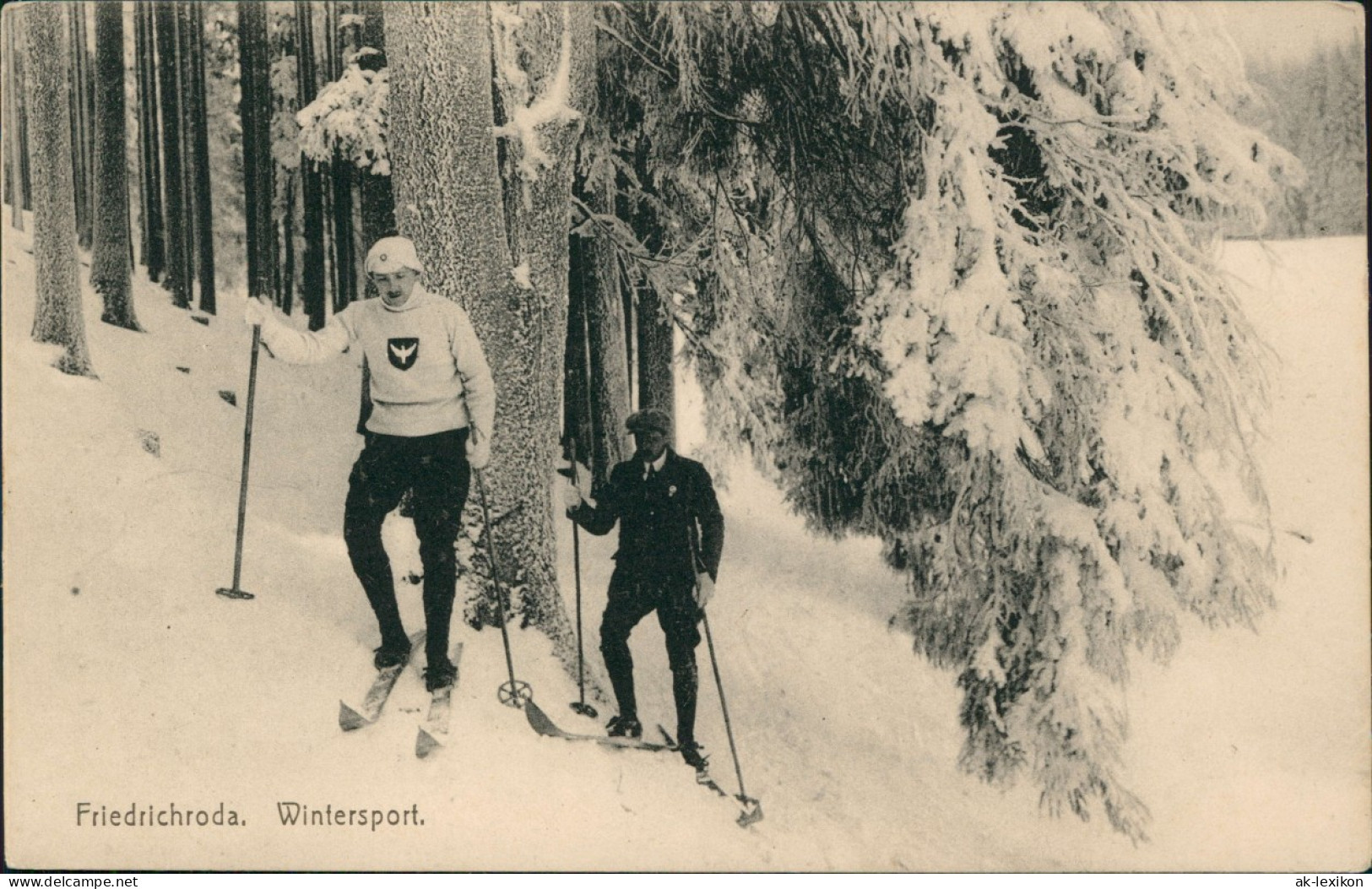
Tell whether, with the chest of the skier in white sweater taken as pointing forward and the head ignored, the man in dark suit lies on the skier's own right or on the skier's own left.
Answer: on the skier's own left

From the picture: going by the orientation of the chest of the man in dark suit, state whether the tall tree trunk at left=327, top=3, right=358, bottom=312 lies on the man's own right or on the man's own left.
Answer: on the man's own right

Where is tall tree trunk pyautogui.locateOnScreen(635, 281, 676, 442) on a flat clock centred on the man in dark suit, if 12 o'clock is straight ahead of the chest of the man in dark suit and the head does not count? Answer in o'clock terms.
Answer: The tall tree trunk is roughly at 6 o'clock from the man in dark suit.

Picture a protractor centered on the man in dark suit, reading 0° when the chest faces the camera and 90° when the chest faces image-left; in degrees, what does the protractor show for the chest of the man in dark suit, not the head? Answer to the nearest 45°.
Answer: approximately 0°

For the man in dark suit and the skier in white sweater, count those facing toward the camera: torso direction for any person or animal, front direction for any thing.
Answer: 2

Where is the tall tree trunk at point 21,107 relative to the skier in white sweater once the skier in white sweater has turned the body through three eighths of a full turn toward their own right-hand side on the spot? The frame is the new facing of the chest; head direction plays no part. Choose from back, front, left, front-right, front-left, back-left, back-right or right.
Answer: front

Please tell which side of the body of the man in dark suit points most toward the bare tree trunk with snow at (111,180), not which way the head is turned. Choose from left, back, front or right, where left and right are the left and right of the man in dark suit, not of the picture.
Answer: right

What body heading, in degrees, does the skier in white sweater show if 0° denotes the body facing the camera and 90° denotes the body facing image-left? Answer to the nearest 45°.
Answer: approximately 0°
